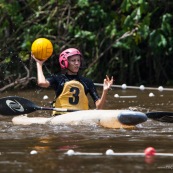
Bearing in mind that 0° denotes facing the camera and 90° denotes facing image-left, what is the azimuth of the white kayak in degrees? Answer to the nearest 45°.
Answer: approximately 270°

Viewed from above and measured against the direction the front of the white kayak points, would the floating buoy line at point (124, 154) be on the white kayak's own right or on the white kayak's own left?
on the white kayak's own right
